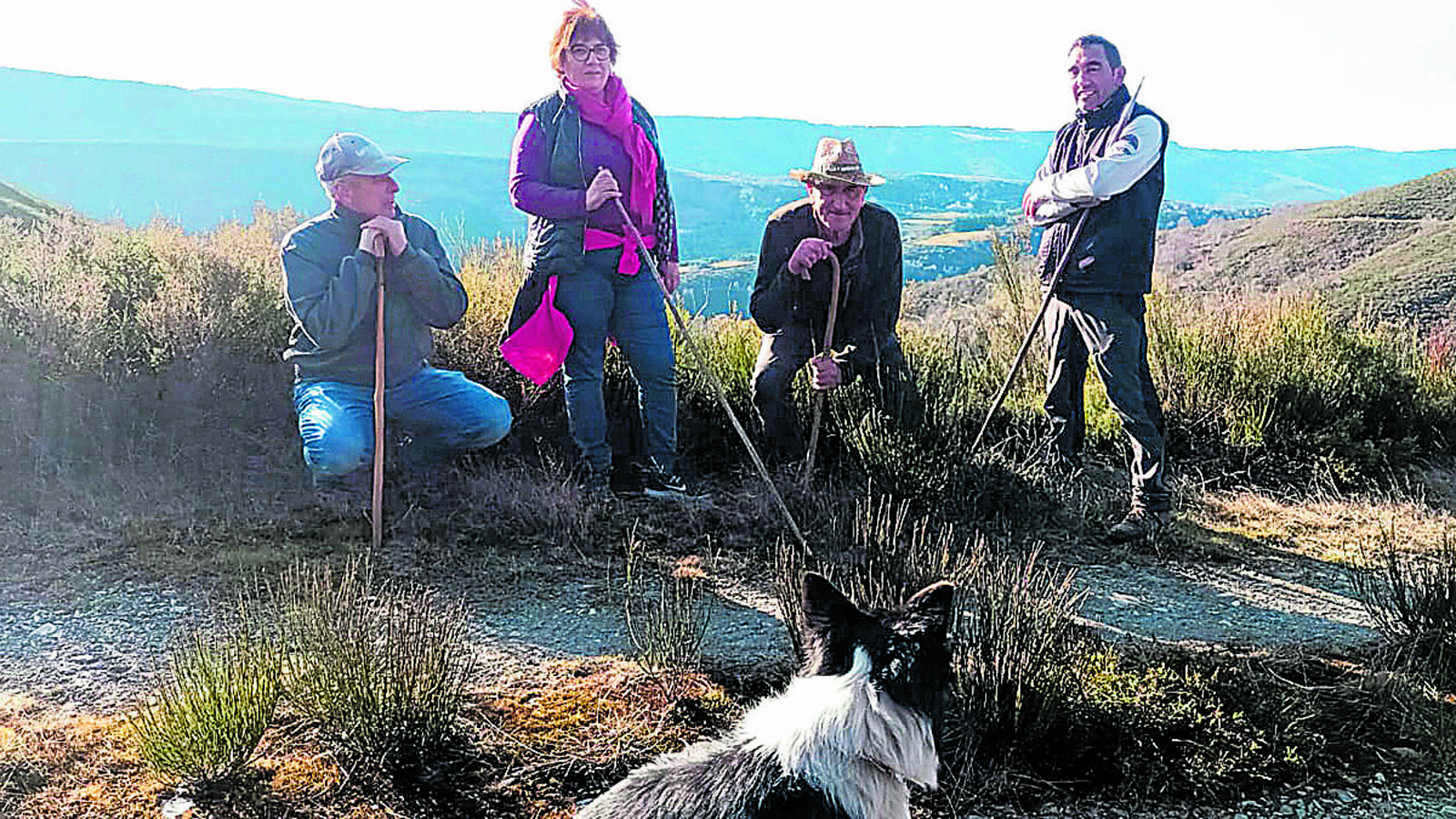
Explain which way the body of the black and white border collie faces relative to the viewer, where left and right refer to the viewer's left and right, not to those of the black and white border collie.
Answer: facing away from the viewer and to the right of the viewer

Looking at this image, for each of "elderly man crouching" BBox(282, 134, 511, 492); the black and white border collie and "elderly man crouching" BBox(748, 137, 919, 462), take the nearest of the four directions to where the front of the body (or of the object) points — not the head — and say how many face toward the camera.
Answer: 2

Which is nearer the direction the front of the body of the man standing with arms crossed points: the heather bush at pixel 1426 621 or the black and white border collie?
the black and white border collie

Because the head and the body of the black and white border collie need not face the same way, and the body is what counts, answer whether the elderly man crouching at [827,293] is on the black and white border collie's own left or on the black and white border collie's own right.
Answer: on the black and white border collie's own left

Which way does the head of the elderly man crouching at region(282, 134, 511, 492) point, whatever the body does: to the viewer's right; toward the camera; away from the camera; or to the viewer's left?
to the viewer's right

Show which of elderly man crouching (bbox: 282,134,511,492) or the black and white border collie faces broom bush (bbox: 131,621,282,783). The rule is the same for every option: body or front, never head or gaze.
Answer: the elderly man crouching

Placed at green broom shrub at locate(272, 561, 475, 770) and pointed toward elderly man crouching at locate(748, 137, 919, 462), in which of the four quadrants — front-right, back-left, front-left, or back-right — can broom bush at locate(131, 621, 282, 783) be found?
back-left

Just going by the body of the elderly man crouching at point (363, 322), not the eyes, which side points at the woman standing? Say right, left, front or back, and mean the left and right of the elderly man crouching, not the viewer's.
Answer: left

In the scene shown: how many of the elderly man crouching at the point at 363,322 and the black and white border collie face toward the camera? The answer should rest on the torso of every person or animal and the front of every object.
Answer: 1
